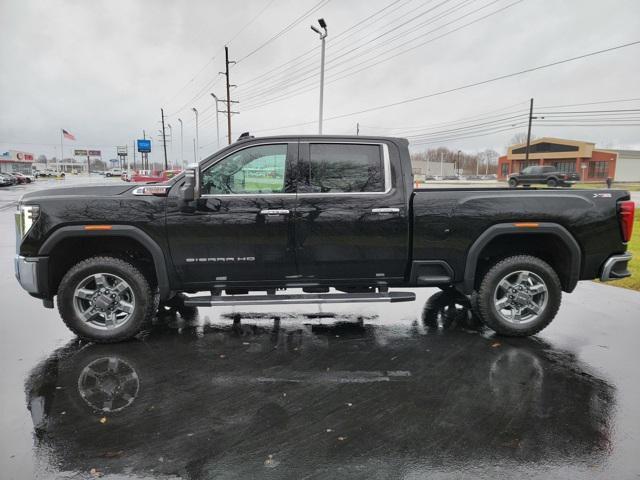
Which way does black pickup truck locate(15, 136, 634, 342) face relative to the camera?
to the viewer's left

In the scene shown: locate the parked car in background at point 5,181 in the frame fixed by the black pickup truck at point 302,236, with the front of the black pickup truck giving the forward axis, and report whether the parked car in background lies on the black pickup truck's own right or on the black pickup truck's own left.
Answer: on the black pickup truck's own right

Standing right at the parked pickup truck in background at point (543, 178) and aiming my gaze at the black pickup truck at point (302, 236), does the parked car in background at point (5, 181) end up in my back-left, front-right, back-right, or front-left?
front-right

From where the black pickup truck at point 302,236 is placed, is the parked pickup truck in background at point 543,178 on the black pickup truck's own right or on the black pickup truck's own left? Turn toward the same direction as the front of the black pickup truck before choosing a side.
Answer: on the black pickup truck's own right
